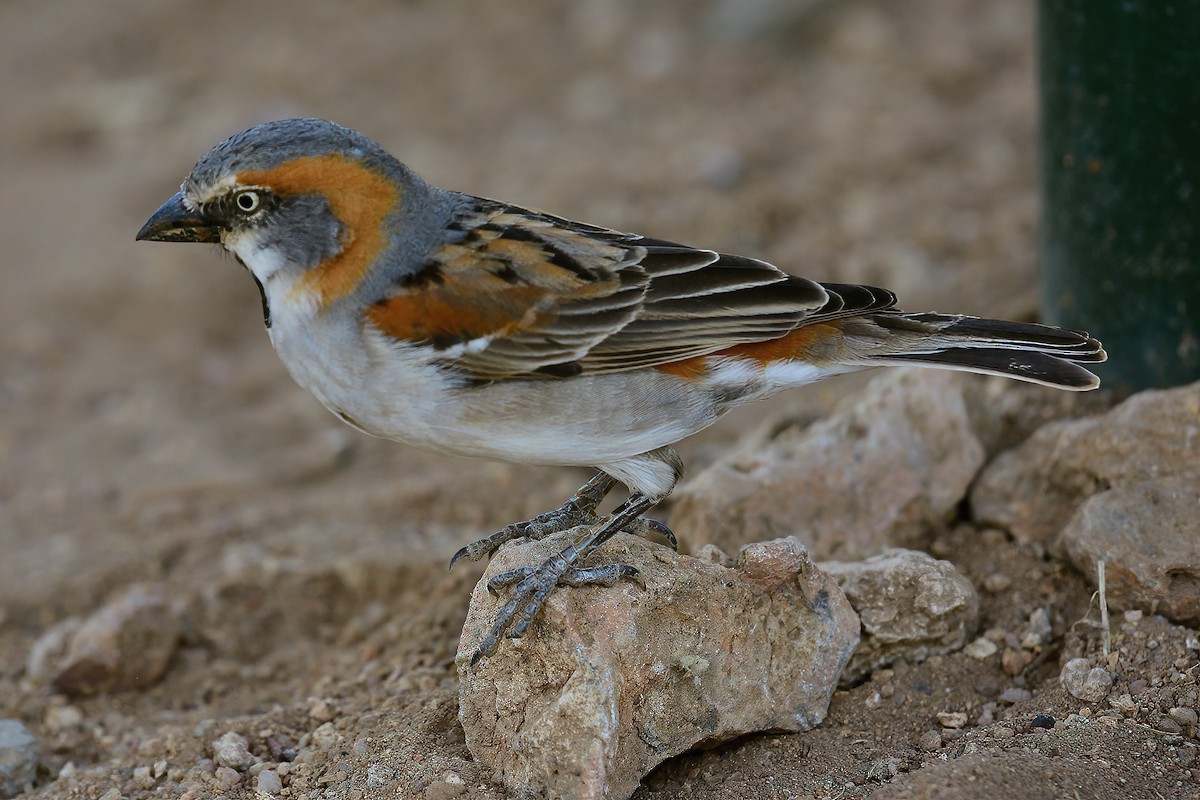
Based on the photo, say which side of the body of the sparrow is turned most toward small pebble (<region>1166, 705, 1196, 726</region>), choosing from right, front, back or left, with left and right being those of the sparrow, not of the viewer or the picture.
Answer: back

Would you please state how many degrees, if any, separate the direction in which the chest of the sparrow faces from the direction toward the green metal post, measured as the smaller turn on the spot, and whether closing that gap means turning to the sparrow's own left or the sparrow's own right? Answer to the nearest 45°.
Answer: approximately 135° to the sparrow's own right

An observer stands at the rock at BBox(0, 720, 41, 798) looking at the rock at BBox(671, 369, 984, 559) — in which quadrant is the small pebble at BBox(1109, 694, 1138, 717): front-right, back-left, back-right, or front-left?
front-right

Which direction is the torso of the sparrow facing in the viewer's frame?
to the viewer's left

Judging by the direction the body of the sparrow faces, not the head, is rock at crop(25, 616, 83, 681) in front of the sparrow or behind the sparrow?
in front

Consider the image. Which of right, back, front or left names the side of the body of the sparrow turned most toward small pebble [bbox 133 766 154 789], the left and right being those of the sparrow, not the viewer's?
front

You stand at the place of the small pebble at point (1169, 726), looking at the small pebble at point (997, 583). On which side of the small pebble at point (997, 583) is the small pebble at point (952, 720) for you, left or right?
left

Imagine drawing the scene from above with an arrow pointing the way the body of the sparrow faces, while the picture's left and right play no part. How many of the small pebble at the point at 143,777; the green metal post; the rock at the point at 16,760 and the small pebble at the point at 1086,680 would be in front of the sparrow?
2

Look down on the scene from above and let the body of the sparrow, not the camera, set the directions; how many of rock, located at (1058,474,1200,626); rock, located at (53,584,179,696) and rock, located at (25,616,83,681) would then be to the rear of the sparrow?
1

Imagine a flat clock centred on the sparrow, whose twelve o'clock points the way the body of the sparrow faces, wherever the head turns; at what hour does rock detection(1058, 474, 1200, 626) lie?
The rock is roughly at 6 o'clock from the sparrow.
